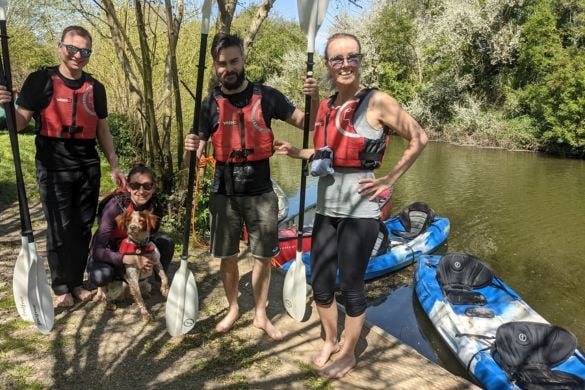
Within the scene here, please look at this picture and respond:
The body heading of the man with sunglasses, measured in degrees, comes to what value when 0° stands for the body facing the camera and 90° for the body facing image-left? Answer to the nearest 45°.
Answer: approximately 0°

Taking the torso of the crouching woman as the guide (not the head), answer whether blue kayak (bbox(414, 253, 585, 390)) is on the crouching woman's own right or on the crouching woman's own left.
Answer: on the crouching woman's own left

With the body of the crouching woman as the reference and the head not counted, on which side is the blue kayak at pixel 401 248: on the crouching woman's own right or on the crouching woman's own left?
on the crouching woman's own left

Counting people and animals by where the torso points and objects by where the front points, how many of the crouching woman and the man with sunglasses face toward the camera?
2
